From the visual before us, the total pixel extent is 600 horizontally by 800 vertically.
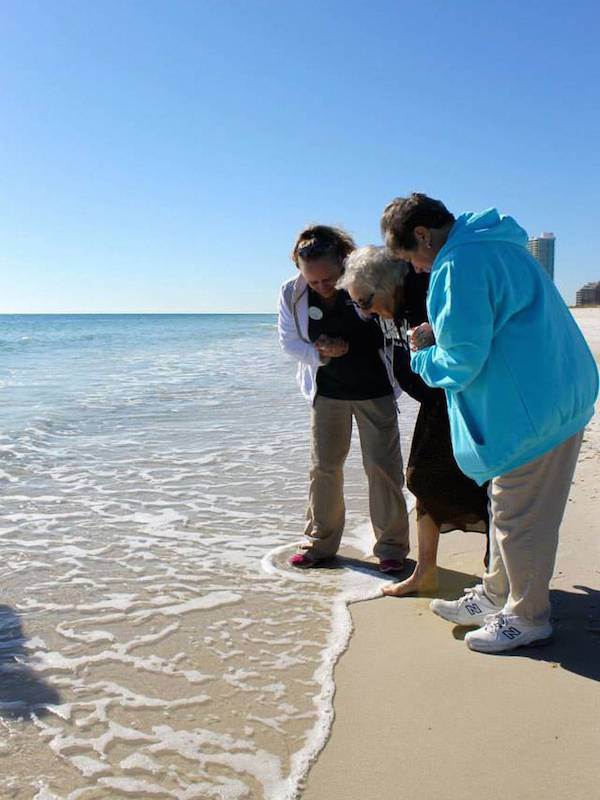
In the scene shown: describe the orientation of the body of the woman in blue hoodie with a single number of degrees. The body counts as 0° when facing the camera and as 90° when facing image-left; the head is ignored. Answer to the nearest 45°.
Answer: approximately 90°

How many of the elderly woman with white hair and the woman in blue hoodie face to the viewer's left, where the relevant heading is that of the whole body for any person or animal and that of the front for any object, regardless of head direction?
2

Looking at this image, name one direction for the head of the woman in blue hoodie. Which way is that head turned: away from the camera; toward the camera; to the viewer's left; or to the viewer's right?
to the viewer's left

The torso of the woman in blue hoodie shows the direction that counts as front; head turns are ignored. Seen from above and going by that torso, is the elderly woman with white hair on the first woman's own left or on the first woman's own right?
on the first woman's own right

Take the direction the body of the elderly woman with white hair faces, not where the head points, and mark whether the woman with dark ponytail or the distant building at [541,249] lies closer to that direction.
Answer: the woman with dark ponytail

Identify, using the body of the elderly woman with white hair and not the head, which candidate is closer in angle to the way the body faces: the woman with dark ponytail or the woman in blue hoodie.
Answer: the woman with dark ponytail

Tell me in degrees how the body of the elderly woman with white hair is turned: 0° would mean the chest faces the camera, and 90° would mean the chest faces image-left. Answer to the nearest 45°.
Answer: approximately 90°

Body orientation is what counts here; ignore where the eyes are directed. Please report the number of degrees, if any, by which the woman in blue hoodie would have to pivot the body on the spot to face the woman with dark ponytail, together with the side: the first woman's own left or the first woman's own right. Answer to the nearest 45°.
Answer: approximately 45° to the first woman's own right

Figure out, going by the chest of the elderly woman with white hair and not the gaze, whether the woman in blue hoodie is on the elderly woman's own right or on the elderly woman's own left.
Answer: on the elderly woman's own left
